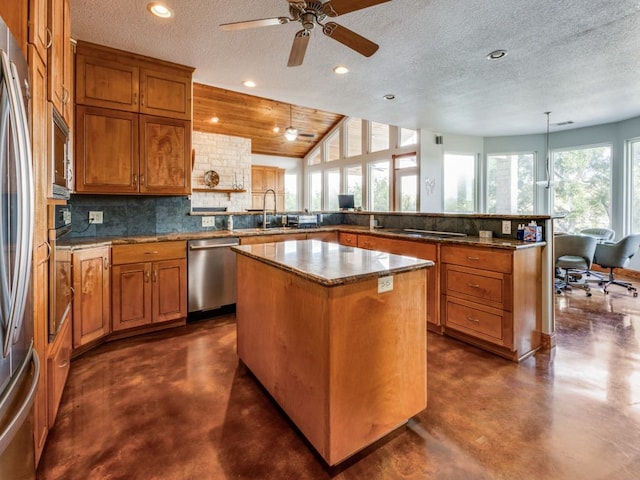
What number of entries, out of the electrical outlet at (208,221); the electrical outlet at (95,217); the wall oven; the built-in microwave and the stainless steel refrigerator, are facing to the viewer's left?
0

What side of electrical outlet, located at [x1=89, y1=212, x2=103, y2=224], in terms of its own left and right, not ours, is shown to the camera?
front

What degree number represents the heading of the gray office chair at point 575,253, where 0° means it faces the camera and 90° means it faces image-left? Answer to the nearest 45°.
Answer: approximately 180°

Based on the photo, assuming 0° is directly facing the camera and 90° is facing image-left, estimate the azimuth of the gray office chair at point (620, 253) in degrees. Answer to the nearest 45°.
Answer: approximately 90°

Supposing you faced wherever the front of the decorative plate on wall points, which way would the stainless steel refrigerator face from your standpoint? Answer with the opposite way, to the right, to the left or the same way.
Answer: to the left

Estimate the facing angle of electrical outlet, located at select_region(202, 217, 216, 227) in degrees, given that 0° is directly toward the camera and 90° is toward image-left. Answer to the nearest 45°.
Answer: approximately 0°

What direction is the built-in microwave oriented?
to the viewer's right

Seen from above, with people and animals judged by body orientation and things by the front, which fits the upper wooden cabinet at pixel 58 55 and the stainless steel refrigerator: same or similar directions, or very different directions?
same or similar directions

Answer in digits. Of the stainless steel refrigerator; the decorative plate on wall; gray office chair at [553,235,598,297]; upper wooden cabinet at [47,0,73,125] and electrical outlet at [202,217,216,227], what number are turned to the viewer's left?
0

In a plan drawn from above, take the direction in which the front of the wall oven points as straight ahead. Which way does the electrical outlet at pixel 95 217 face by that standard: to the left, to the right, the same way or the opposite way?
to the right

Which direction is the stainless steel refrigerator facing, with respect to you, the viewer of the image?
facing to the right of the viewer

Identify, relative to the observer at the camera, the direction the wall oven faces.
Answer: facing to the right of the viewer

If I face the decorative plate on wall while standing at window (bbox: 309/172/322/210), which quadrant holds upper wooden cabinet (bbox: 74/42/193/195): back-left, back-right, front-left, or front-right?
front-left

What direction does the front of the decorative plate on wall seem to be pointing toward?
toward the camera

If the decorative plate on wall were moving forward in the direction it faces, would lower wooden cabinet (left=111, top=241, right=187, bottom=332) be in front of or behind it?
in front
